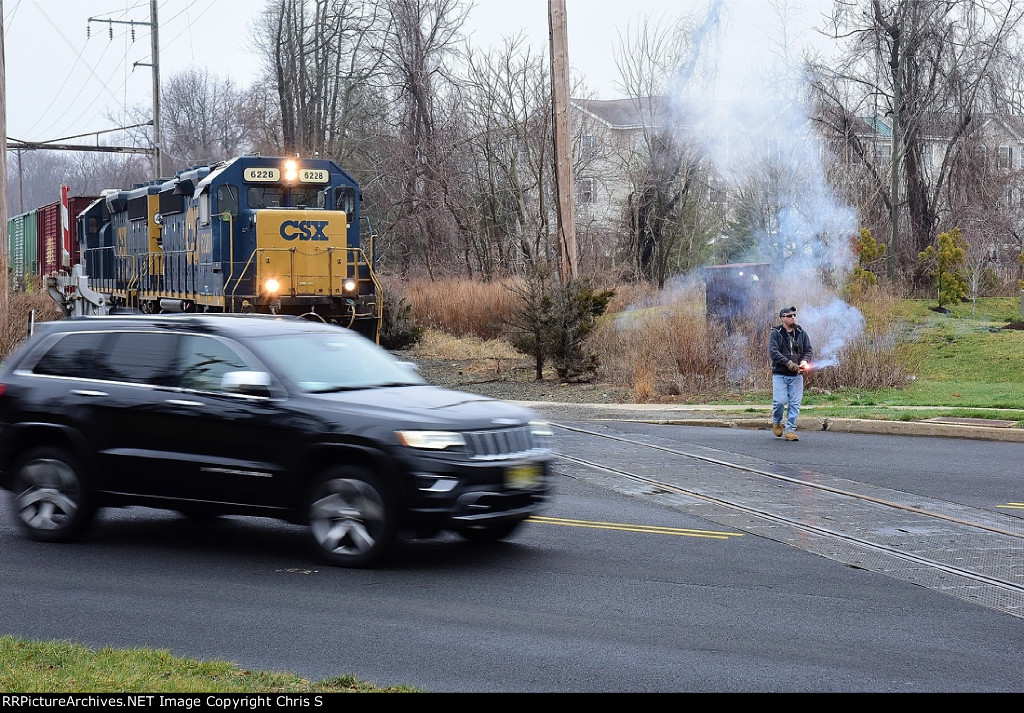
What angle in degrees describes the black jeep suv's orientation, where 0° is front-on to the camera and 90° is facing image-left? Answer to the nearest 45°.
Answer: approximately 315°

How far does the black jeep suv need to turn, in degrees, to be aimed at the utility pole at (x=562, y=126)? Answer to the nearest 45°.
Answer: approximately 90° to its left

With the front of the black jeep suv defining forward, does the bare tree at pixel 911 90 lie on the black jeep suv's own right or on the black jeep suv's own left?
on the black jeep suv's own left

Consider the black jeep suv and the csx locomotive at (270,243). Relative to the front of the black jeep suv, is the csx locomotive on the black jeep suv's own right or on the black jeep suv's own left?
on the black jeep suv's own left

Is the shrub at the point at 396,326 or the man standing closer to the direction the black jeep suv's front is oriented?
the man standing

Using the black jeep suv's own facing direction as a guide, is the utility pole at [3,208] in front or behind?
behind

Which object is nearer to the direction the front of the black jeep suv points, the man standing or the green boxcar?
the man standing

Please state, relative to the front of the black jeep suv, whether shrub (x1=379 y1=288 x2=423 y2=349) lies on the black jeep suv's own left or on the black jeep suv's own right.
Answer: on the black jeep suv's own left

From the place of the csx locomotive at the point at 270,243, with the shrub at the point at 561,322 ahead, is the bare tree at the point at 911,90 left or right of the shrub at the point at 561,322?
left

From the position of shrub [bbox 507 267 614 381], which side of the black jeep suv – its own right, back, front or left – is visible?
left
